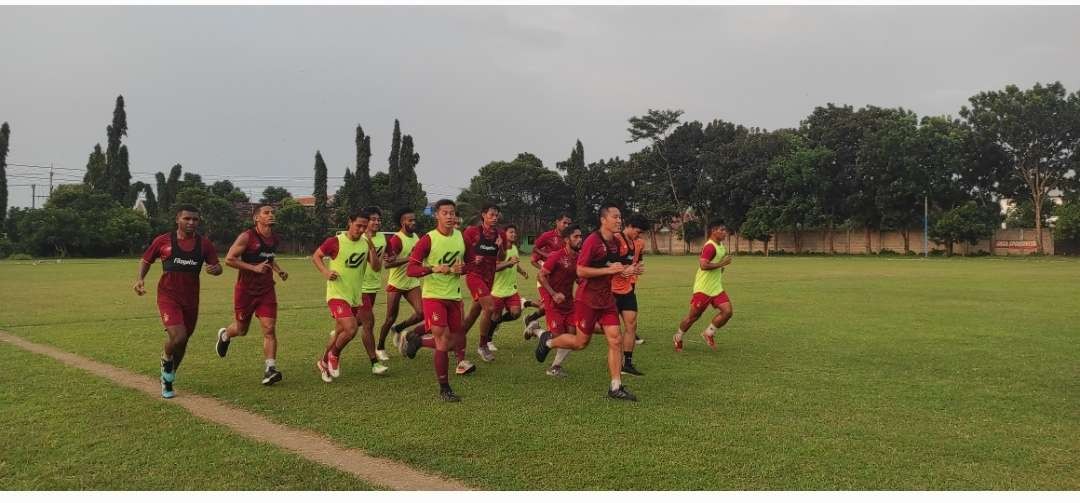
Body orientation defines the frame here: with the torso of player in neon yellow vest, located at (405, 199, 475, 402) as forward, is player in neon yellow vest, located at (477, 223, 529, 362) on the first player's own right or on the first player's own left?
on the first player's own left

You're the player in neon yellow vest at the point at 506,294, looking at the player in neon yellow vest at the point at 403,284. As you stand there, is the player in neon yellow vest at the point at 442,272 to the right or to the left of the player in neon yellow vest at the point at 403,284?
left

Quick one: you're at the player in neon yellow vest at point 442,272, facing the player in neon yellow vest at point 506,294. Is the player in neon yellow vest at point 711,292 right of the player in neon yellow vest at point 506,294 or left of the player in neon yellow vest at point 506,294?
right

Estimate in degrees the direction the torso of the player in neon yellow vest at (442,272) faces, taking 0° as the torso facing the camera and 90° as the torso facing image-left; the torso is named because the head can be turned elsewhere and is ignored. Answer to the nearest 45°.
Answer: approximately 315°

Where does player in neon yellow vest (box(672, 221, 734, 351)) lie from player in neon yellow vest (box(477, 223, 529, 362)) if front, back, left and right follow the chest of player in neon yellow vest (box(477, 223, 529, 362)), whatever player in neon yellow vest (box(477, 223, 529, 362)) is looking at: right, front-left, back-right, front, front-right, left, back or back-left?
front-left

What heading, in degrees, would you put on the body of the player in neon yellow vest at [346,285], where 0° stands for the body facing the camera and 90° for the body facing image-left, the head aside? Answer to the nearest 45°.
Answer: approximately 315°

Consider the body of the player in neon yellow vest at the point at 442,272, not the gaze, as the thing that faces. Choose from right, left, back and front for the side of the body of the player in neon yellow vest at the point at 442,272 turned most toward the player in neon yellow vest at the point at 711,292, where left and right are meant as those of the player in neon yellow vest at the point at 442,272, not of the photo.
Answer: left

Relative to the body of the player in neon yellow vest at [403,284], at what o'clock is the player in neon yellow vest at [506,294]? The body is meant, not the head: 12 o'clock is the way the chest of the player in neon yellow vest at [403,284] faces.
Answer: the player in neon yellow vest at [506,294] is roughly at 10 o'clock from the player in neon yellow vest at [403,284].
